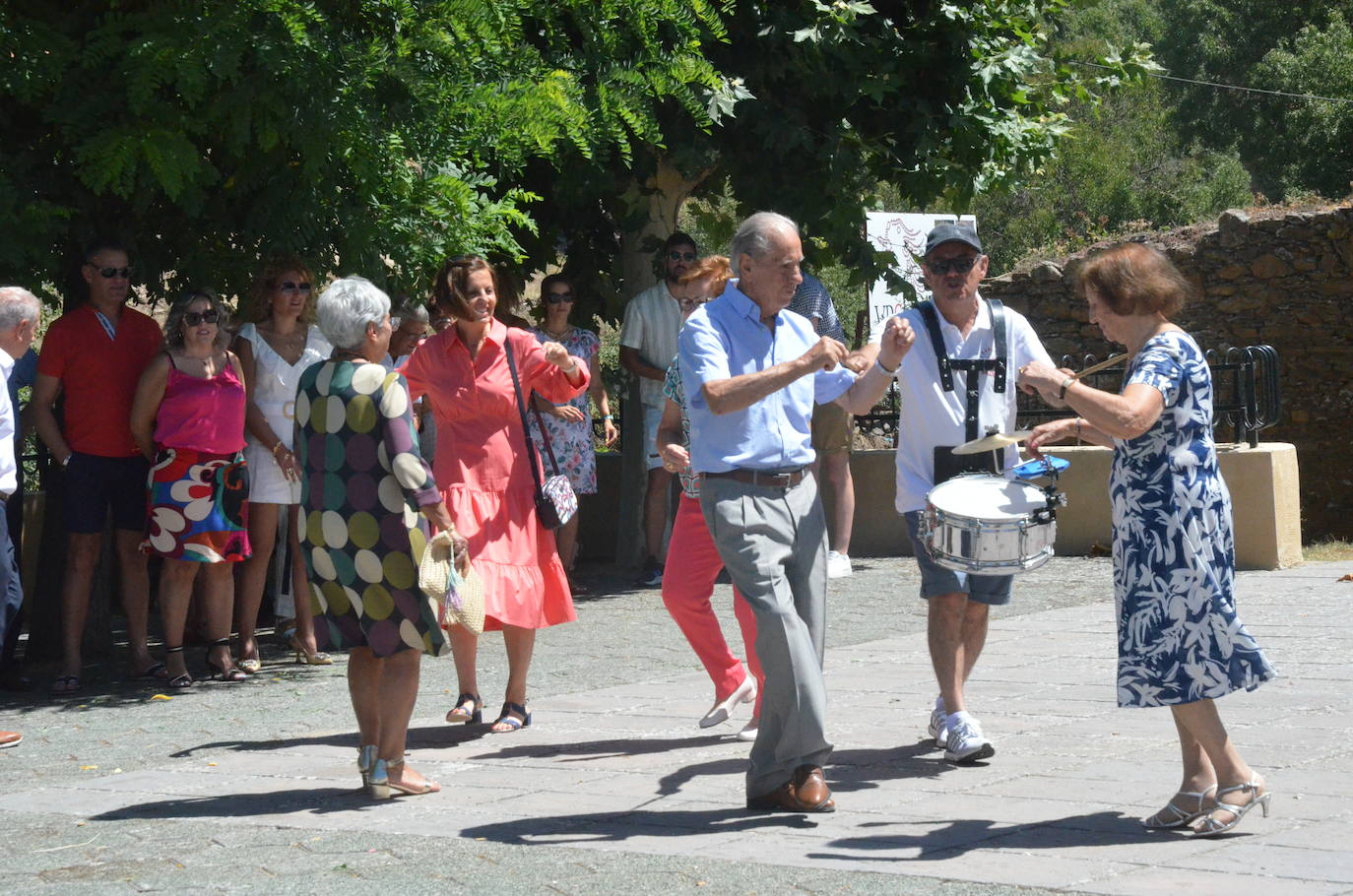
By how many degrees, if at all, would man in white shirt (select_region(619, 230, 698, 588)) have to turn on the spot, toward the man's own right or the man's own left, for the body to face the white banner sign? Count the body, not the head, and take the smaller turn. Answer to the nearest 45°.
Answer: approximately 90° to the man's own left

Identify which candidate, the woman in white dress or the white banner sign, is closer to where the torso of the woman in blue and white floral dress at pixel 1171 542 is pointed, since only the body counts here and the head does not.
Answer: the woman in white dress

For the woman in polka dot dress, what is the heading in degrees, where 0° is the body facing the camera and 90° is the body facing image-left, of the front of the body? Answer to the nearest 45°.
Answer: approximately 225°

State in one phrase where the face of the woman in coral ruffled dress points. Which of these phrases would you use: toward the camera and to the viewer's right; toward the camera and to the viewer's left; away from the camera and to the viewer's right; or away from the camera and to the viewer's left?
toward the camera and to the viewer's right

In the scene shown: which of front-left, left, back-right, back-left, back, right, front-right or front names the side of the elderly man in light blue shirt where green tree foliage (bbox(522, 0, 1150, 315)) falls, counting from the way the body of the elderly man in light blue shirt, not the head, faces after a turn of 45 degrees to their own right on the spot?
back

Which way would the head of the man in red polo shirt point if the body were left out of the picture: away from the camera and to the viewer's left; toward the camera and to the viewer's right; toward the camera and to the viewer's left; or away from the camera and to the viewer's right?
toward the camera and to the viewer's right

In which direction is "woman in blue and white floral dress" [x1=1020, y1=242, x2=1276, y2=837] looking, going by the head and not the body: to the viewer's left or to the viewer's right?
to the viewer's left

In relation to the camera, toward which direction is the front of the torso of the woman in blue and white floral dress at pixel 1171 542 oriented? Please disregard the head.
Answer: to the viewer's left

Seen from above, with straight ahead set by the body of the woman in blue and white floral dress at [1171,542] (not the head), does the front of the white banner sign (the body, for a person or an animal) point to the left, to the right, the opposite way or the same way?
to the left
